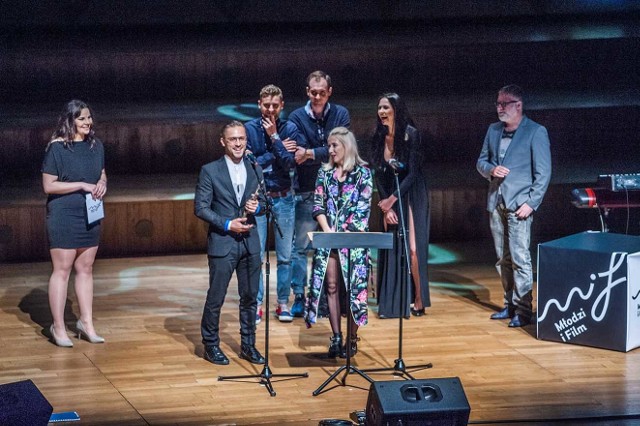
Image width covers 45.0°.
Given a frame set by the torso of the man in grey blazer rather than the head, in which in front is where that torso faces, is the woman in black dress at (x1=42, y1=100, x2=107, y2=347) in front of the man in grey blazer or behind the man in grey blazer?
in front

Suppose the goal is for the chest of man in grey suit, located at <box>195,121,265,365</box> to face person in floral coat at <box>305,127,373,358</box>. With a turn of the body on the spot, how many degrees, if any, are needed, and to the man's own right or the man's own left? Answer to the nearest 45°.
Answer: approximately 45° to the man's own left

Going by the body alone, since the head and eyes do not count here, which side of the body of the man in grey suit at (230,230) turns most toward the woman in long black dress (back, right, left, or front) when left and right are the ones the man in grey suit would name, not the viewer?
left

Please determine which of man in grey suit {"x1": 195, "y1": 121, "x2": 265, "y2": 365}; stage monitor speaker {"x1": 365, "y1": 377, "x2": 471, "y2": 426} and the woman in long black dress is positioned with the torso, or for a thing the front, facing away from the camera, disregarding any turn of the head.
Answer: the stage monitor speaker

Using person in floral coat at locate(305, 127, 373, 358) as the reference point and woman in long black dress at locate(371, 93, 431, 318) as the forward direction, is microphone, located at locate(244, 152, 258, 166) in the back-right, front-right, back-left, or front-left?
back-left

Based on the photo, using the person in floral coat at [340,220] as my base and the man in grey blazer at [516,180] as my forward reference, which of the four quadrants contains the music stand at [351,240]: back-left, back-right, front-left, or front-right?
back-right

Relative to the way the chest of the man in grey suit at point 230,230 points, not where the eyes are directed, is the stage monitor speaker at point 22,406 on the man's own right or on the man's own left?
on the man's own right

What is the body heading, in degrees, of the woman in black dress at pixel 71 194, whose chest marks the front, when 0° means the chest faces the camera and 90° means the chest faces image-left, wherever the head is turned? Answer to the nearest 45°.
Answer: approximately 315°

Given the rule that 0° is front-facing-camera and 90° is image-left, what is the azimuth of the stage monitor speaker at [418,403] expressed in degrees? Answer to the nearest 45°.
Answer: approximately 180°

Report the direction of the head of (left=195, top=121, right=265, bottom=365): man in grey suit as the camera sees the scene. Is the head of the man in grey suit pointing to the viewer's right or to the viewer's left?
to the viewer's right

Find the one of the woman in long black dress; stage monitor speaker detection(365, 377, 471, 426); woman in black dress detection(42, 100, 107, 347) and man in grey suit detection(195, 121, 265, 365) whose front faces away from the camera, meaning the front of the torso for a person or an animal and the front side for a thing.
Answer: the stage monitor speaker

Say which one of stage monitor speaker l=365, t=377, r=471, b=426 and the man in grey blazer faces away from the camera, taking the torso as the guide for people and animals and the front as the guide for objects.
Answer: the stage monitor speaker

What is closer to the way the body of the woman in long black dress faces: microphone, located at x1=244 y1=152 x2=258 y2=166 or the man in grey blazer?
the microphone
